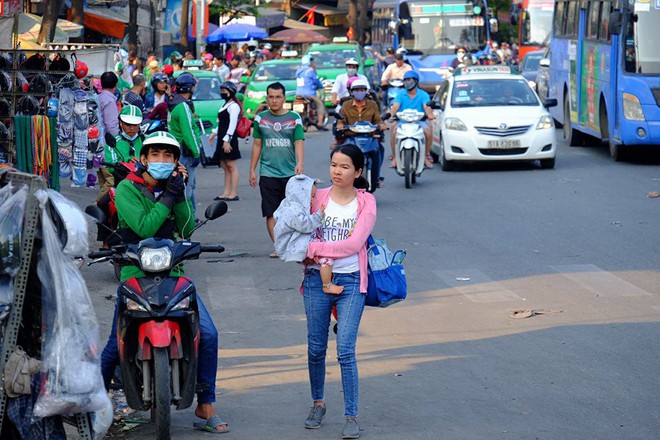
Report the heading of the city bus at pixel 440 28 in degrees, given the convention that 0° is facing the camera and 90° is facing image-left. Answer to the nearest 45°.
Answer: approximately 0°

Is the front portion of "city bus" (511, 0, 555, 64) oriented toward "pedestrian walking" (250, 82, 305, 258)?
yes

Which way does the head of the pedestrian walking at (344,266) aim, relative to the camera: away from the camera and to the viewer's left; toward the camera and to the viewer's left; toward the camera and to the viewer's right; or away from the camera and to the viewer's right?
toward the camera and to the viewer's left

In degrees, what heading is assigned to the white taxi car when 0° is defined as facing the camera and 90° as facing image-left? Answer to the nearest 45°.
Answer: approximately 0°

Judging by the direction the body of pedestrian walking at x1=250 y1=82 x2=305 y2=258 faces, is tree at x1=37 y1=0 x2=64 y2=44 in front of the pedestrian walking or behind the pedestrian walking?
behind

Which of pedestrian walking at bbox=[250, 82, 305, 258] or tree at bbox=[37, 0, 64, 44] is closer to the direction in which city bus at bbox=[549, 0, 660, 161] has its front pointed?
the pedestrian walking

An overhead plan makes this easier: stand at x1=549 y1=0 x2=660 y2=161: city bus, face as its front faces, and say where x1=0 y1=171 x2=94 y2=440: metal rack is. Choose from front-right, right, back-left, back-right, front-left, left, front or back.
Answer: front-right

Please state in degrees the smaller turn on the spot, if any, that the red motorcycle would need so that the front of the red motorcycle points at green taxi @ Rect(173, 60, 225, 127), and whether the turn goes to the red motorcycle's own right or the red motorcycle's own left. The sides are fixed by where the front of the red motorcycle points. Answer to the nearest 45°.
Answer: approximately 180°

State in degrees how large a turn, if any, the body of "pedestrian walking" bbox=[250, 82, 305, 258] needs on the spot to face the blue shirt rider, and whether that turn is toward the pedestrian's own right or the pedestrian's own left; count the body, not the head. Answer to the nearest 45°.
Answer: approximately 180°

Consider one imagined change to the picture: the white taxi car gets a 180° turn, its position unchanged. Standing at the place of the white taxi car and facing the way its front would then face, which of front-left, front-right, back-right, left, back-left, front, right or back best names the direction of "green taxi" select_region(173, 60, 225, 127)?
front-left
